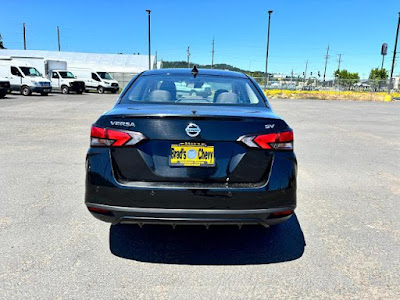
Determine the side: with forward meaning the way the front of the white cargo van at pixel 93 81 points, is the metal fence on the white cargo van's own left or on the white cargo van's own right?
on the white cargo van's own left

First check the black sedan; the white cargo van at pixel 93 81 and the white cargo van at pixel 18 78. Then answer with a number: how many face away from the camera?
1

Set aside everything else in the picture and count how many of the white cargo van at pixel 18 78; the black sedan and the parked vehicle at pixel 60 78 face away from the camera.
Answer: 1

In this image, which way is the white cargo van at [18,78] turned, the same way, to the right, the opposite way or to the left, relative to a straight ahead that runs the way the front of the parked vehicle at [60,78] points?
the same way

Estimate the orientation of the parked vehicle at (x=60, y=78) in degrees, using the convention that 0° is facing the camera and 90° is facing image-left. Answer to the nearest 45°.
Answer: approximately 315°

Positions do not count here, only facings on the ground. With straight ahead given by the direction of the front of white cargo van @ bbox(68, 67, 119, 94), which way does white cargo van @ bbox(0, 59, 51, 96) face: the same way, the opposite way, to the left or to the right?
the same way

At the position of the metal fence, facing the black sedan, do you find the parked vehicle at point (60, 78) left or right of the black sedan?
right

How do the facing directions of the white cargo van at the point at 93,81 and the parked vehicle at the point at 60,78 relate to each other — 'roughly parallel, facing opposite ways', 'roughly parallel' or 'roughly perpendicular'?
roughly parallel

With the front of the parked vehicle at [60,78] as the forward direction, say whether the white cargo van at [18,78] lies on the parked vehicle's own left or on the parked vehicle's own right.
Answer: on the parked vehicle's own right

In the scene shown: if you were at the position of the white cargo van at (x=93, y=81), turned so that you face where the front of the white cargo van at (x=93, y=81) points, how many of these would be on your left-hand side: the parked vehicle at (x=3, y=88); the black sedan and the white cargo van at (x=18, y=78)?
0

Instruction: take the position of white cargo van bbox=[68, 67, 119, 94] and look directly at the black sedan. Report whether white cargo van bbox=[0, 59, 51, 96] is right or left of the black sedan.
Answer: right

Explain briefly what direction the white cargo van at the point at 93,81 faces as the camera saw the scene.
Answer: facing the viewer and to the right of the viewer

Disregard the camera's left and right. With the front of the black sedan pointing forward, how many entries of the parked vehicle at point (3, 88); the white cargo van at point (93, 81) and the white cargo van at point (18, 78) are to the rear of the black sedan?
0

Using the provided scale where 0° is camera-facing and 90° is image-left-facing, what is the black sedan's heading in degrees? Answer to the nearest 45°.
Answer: approximately 180°

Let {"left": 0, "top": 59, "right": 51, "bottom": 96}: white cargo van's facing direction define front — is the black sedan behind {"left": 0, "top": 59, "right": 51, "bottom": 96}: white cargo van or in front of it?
in front
